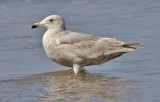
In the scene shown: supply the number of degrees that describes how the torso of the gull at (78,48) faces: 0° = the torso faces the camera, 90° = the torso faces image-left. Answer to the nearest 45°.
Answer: approximately 90°
